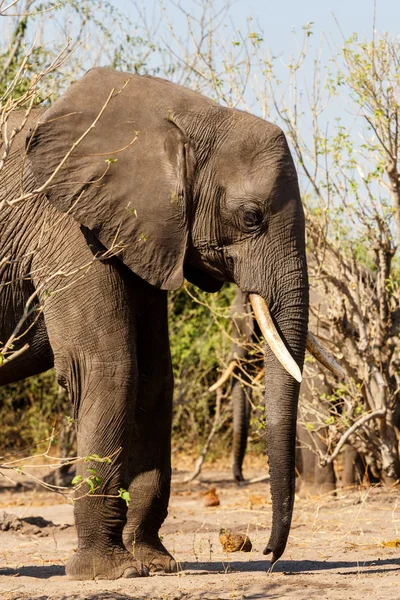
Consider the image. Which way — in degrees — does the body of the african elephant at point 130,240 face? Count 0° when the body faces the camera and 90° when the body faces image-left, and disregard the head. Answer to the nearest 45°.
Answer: approximately 270°

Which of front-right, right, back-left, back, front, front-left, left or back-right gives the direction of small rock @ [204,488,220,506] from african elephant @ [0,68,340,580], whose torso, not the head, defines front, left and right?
left
